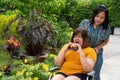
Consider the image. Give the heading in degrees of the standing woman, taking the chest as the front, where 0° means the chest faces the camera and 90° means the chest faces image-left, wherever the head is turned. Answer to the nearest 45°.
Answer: approximately 45°

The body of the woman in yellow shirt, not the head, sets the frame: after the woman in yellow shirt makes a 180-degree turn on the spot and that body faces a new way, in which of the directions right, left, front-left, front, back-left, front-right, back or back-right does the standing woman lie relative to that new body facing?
front

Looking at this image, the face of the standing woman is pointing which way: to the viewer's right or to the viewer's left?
to the viewer's left

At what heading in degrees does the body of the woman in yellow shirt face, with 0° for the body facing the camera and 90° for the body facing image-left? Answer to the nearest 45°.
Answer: approximately 45°
